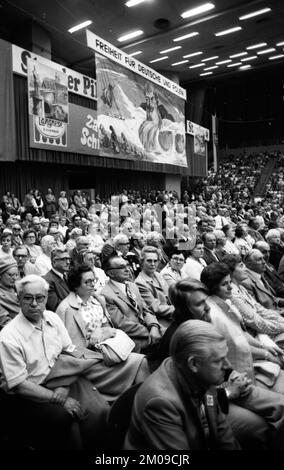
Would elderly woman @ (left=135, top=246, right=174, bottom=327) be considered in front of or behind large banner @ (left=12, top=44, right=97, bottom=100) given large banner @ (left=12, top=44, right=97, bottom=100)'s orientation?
in front

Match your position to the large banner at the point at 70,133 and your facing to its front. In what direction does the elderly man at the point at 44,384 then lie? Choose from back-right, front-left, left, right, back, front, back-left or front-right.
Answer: front-right
